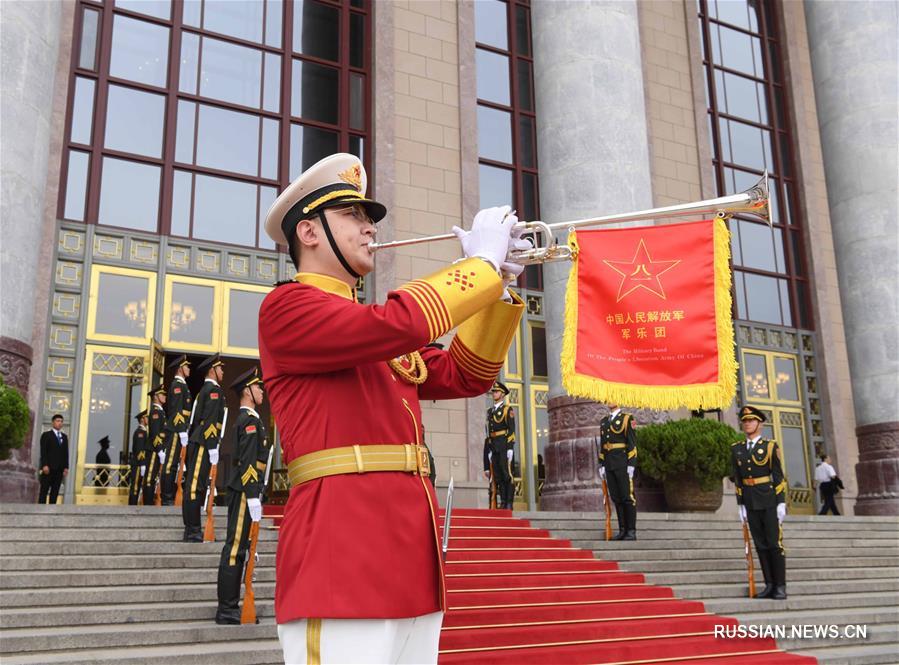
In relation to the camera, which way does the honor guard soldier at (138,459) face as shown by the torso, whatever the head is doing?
to the viewer's right

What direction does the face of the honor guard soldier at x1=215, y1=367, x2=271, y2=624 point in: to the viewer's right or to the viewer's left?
to the viewer's right

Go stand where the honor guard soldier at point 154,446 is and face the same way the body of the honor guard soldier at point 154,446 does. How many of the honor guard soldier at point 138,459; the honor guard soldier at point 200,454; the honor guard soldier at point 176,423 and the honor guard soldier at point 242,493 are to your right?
3

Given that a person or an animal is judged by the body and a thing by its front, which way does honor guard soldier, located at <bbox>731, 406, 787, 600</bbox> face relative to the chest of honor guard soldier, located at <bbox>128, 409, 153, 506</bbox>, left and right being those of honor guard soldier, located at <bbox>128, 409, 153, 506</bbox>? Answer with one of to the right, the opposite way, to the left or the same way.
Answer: the opposite way

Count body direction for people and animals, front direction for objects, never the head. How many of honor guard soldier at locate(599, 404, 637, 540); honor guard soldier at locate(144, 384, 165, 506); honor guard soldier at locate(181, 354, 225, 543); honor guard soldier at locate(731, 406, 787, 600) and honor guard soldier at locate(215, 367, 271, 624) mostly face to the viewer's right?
3

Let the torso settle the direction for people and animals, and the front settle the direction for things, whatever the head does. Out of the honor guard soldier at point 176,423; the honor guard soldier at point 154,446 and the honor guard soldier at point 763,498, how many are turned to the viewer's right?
2

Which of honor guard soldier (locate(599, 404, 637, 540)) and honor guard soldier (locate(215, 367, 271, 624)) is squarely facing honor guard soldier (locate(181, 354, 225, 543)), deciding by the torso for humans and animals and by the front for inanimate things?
honor guard soldier (locate(599, 404, 637, 540))

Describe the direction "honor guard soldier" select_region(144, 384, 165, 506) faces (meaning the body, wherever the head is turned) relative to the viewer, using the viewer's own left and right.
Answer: facing to the right of the viewer

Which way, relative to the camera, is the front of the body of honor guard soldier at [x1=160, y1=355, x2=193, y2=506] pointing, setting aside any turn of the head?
to the viewer's right

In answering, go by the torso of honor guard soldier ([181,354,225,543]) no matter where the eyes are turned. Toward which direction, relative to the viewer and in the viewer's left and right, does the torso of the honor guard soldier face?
facing to the right of the viewer

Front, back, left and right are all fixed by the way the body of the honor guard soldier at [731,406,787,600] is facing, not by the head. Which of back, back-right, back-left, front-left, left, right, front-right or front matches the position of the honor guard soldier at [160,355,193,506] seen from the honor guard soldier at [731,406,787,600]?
front-right

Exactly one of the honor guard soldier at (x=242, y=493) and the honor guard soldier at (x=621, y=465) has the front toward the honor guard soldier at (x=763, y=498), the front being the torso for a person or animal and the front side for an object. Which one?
the honor guard soldier at (x=242, y=493)

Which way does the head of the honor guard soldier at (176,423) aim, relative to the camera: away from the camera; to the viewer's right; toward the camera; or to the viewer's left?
to the viewer's right

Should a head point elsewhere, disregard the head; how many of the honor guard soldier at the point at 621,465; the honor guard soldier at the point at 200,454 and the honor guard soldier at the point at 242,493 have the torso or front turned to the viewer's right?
2

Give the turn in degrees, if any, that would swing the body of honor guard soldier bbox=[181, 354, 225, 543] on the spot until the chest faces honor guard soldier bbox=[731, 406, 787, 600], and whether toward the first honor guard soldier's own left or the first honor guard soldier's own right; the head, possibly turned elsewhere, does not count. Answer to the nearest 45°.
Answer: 0° — they already face them

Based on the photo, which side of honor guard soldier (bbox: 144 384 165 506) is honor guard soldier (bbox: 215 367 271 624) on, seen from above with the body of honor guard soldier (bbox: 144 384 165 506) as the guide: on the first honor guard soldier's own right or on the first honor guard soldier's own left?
on the first honor guard soldier's own right
